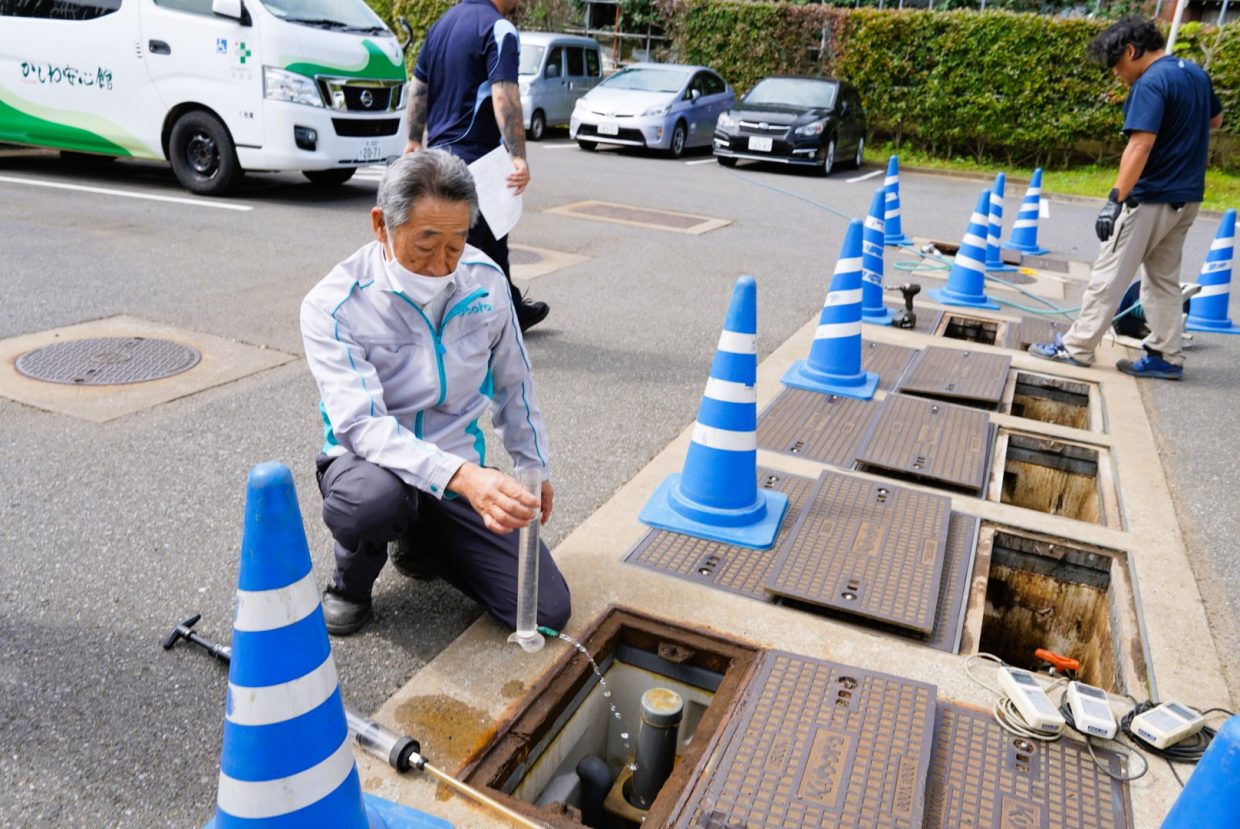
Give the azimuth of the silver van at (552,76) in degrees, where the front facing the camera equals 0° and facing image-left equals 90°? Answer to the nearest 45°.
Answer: approximately 45°

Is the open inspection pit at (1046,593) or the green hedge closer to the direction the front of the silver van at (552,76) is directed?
the open inspection pit

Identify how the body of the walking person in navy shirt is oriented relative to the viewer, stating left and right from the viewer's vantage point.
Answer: facing away from the viewer and to the right of the viewer

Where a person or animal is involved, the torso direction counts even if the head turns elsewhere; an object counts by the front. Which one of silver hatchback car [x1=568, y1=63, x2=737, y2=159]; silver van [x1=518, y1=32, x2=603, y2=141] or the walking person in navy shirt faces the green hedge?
the walking person in navy shirt

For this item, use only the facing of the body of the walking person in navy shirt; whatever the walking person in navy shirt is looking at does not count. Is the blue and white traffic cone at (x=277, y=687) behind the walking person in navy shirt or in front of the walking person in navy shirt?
behind

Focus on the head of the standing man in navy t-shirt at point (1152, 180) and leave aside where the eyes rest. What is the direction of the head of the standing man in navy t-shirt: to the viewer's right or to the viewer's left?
to the viewer's left

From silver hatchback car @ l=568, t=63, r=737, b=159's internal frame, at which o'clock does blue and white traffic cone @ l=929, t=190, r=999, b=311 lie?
The blue and white traffic cone is roughly at 10 o'clock from the silver hatchback car.

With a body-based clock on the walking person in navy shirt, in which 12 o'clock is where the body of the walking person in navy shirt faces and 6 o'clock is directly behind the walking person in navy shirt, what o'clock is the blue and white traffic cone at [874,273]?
The blue and white traffic cone is roughly at 1 o'clock from the walking person in navy shirt.

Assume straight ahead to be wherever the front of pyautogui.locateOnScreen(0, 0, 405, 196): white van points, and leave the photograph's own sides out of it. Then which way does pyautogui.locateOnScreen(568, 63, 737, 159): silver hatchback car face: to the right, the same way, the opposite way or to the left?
to the right

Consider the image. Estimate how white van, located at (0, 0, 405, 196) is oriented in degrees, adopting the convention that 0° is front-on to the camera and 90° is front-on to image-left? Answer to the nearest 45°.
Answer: approximately 315°
